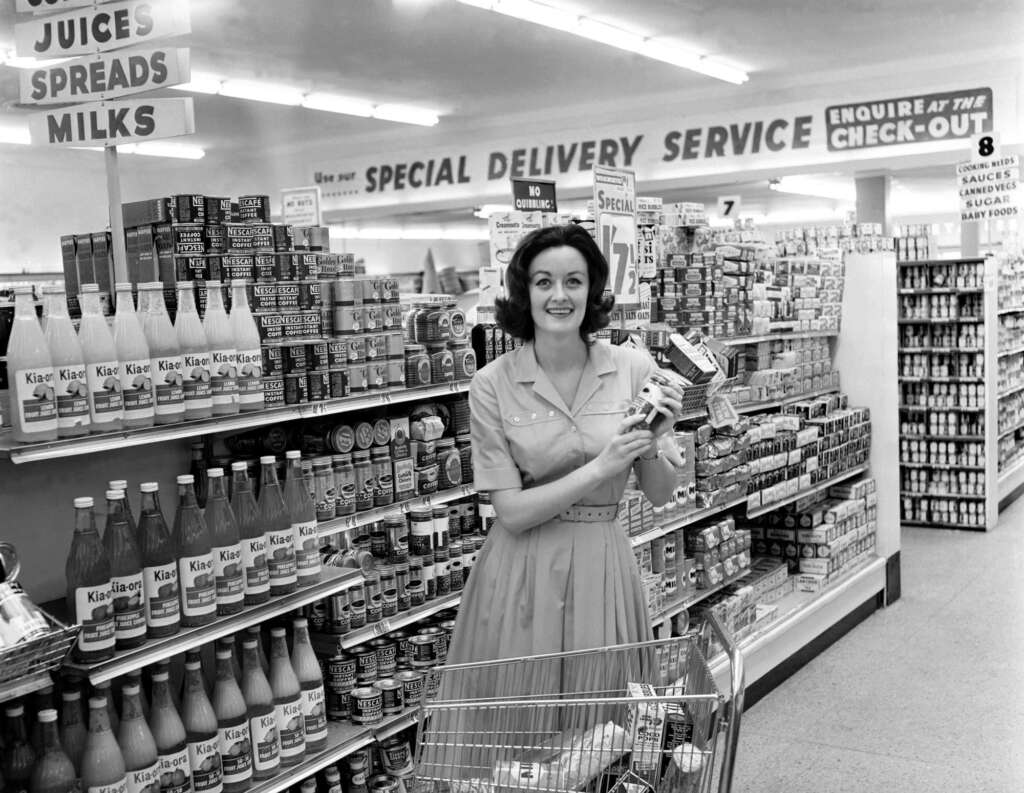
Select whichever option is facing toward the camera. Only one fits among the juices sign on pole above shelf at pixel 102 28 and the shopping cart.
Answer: the juices sign on pole above shelf

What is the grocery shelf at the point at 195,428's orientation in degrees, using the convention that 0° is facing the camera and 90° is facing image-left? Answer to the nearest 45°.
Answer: approximately 315°

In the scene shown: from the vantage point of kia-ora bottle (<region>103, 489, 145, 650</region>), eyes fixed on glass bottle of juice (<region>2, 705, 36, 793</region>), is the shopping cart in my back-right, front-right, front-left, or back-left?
back-left

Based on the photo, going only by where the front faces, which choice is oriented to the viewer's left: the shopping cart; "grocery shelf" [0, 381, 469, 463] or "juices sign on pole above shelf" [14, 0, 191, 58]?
the shopping cart

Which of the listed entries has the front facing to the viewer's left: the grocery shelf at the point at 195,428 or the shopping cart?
the shopping cart

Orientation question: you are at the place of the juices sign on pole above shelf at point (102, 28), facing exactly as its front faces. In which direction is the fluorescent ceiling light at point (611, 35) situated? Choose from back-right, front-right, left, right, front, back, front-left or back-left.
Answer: back-left

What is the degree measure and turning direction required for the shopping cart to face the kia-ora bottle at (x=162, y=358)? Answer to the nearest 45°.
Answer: approximately 45° to its right

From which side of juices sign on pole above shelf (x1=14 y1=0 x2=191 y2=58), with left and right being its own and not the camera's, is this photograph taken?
front
